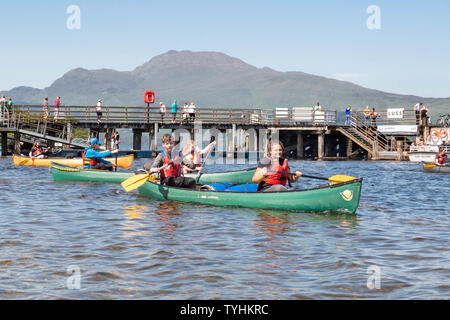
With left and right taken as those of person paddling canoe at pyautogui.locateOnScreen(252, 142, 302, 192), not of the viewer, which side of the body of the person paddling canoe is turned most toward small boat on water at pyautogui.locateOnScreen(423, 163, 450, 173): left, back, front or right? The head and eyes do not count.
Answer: left

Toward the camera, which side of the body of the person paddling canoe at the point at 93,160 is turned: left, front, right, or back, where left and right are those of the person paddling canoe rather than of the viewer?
right

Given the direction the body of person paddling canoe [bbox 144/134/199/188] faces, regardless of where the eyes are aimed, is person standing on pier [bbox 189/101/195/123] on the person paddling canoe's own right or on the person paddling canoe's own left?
on the person paddling canoe's own left

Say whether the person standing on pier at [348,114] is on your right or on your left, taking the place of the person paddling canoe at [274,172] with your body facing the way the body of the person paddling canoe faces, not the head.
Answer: on your left

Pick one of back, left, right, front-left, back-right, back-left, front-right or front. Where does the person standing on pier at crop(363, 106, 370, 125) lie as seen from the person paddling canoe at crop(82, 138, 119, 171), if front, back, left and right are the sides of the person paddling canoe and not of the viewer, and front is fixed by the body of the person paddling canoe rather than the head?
front-left

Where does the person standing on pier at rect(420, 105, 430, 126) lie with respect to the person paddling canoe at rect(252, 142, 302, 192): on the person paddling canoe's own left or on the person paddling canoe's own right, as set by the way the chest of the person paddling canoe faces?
on the person paddling canoe's own left

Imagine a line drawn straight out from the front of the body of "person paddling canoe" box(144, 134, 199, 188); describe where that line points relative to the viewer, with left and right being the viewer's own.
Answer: facing the viewer and to the right of the viewer
